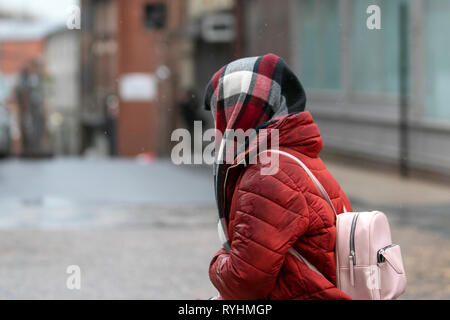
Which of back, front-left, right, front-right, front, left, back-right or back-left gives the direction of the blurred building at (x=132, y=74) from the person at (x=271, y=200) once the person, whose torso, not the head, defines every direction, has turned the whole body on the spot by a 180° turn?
left

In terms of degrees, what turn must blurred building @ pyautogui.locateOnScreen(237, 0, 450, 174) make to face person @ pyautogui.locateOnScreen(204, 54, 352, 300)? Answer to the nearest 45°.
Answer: approximately 45° to its left

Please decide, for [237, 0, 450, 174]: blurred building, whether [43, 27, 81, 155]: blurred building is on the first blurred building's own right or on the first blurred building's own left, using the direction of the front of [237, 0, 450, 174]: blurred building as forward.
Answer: on the first blurred building's own right

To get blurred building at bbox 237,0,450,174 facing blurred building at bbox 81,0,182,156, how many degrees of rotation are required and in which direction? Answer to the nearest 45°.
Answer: approximately 90° to its right

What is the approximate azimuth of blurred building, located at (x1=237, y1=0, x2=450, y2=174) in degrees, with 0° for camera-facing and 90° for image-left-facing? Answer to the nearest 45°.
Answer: approximately 45°

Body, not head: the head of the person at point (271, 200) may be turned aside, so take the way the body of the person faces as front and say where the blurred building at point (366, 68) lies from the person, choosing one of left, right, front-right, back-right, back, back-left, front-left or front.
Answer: right

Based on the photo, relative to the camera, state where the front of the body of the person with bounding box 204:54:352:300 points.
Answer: to the viewer's left

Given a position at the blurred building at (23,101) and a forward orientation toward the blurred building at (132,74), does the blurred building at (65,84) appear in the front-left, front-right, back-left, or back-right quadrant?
front-left

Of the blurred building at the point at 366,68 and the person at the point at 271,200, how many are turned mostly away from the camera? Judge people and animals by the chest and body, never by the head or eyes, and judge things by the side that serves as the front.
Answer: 0

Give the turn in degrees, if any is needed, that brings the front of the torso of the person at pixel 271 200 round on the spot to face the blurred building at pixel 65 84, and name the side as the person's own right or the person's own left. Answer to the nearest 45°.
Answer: approximately 90° to the person's own right

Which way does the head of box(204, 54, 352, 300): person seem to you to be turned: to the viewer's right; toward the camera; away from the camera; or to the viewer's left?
to the viewer's left

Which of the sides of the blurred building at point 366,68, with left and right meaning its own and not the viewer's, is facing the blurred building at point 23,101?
right
